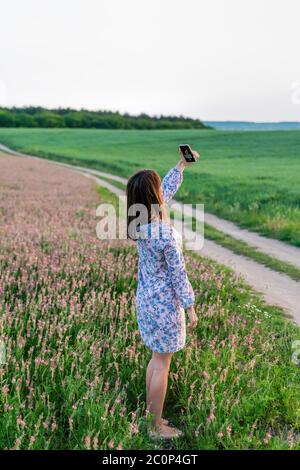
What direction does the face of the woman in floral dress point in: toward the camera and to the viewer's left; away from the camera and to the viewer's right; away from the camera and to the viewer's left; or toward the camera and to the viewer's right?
away from the camera and to the viewer's right

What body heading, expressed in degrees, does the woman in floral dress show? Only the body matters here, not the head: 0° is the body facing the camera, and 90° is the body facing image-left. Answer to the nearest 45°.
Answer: approximately 225°
